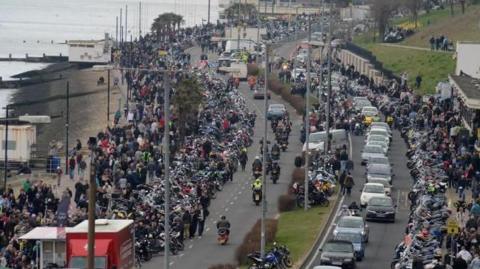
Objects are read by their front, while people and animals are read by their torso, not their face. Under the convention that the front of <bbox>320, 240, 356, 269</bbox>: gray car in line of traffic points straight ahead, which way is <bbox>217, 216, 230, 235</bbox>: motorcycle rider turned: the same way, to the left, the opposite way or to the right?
the opposite way

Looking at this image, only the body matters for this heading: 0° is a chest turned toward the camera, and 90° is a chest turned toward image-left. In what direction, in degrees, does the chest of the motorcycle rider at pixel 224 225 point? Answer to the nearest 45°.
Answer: approximately 180°

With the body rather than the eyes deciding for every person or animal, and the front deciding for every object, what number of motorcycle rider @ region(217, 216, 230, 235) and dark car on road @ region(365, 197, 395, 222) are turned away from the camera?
1

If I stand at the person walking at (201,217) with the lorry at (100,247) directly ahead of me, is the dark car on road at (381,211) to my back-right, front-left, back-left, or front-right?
back-left

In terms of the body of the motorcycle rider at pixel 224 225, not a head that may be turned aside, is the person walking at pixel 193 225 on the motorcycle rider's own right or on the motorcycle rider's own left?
on the motorcycle rider's own left

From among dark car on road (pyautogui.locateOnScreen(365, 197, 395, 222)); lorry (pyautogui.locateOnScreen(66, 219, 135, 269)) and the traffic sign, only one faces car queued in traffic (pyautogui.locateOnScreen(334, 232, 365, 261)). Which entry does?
dark car on road (pyautogui.locateOnScreen(365, 197, 395, 222))
